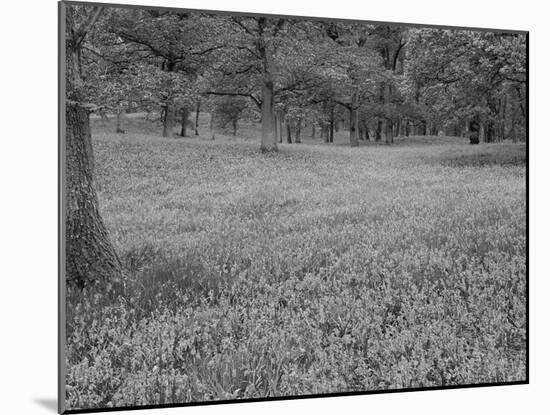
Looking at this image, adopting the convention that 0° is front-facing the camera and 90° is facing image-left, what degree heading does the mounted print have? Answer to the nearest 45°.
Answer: approximately 315°
